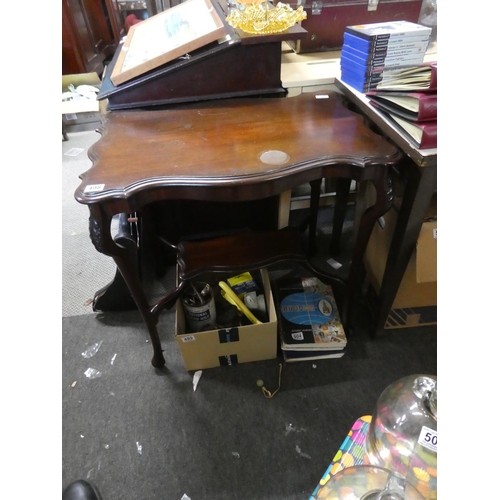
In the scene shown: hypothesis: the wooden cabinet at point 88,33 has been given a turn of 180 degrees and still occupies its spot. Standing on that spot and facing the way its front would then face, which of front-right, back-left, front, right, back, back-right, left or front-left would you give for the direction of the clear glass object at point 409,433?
back-left

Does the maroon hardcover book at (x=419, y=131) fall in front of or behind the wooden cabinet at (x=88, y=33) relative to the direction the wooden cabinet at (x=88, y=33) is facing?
in front

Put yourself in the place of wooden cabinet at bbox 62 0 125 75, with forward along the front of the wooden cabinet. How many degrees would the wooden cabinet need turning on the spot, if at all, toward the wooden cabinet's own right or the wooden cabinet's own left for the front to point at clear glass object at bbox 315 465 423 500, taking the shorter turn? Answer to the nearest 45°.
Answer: approximately 45° to the wooden cabinet's own right

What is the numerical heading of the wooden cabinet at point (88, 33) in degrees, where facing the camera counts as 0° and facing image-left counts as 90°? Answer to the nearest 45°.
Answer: approximately 315°

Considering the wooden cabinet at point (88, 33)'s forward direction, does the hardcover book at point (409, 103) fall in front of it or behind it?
in front

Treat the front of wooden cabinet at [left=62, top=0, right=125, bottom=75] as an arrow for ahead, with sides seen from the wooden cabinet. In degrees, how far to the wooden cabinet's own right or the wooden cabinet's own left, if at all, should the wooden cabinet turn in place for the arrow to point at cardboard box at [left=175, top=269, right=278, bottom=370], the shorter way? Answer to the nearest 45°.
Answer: approximately 45° to the wooden cabinet's own right

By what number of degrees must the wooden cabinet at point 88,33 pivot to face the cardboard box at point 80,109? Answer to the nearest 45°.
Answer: approximately 45° to its right

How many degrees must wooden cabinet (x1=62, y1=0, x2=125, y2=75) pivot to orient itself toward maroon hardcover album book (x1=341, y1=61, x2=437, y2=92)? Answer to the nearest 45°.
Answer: approximately 45° to its right

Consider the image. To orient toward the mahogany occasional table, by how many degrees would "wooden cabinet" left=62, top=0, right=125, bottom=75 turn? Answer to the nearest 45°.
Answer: approximately 45° to its right
